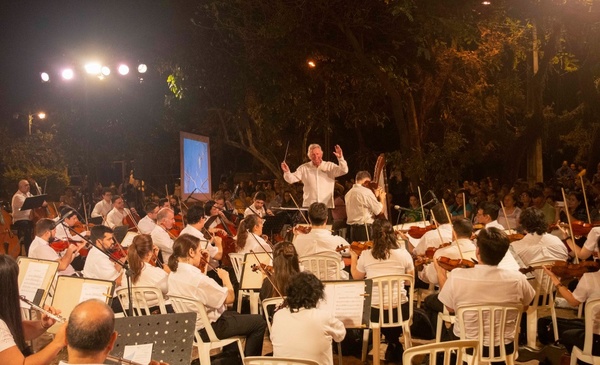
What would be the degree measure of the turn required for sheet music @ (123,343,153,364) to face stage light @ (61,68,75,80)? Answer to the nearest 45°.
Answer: approximately 180°

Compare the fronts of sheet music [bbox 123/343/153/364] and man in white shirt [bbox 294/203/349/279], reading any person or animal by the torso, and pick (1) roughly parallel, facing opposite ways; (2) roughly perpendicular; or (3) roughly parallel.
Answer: roughly parallel, facing opposite ways

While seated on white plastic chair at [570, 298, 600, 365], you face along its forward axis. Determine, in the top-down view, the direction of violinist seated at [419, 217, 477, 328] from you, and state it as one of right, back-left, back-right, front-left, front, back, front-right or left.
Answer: front

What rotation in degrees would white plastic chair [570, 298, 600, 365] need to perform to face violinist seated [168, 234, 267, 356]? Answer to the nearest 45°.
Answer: approximately 45° to its left

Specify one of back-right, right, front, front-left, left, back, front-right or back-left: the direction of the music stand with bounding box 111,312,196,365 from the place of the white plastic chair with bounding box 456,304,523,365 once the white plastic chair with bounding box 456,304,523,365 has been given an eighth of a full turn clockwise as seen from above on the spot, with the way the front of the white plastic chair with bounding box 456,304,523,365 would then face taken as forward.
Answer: back

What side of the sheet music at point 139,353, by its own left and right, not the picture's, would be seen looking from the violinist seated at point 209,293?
back

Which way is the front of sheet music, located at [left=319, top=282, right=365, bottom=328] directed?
toward the camera

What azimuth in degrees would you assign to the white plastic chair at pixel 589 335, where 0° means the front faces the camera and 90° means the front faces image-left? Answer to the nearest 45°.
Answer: approximately 135°

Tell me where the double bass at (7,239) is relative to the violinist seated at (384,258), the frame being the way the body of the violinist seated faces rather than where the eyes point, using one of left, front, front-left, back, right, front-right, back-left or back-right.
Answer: front-left

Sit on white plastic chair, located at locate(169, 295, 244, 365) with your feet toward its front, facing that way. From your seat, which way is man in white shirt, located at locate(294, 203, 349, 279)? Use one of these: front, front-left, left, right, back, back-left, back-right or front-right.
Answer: front

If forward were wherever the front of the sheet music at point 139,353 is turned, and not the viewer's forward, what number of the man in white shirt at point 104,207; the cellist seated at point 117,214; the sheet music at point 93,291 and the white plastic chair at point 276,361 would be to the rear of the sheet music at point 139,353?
3

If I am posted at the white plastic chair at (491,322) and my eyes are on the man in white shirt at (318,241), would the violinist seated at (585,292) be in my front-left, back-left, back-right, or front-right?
back-right

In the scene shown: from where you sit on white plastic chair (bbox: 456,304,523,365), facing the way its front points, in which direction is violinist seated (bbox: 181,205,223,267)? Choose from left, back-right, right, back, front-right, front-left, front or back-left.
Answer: front-left

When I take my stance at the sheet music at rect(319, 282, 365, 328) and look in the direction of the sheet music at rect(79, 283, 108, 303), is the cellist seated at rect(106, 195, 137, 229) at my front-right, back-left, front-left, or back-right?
front-right

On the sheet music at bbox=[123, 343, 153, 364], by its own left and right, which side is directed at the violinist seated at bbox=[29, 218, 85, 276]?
back

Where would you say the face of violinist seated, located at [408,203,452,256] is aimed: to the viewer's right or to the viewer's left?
to the viewer's left

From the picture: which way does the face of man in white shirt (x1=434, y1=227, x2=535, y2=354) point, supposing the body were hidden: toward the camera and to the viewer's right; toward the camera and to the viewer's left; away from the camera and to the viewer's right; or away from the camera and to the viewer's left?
away from the camera and to the viewer's left

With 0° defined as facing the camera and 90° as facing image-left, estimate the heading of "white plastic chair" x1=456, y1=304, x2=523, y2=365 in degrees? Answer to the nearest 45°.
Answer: approximately 180°
